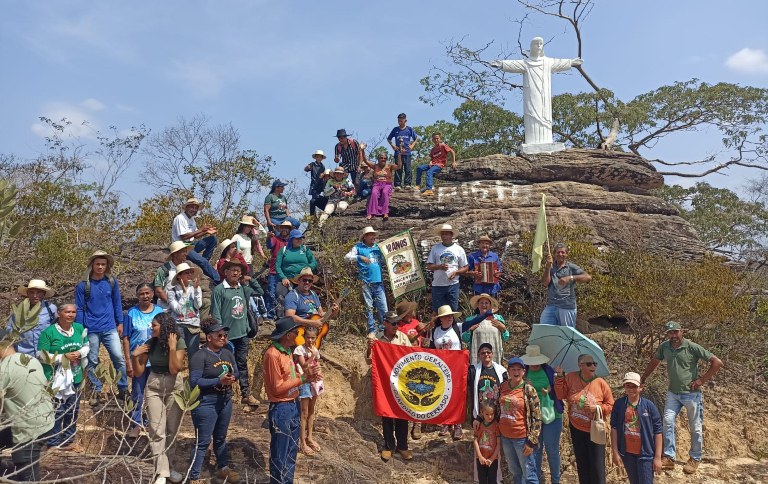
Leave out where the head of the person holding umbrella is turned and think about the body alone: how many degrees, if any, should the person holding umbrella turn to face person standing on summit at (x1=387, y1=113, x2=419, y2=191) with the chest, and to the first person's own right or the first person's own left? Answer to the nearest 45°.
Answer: approximately 135° to the first person's own right

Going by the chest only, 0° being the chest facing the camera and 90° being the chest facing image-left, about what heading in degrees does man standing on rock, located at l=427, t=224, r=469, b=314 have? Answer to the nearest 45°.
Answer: approximately 0°

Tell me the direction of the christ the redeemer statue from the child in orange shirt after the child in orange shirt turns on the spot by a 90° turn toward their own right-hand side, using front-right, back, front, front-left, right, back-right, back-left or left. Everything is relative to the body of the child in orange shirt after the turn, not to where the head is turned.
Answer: right

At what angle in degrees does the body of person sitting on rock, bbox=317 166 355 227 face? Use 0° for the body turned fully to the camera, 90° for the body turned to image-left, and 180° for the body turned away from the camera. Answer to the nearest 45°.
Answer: approximately 0°

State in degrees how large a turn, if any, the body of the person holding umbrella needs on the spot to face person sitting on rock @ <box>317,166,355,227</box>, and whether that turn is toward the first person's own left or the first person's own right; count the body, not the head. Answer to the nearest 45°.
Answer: approximately 135° to the first person's own right
